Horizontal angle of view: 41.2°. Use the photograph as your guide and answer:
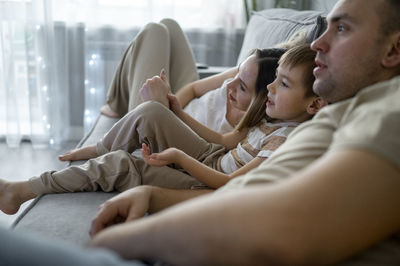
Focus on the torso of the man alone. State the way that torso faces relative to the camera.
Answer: to the viewer's left

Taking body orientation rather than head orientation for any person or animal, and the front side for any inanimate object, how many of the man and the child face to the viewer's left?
2

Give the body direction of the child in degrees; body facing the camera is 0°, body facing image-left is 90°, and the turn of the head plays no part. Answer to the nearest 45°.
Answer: approximately 90°
